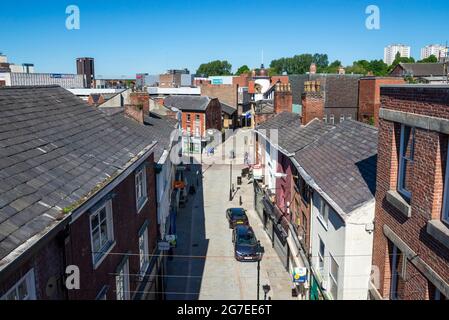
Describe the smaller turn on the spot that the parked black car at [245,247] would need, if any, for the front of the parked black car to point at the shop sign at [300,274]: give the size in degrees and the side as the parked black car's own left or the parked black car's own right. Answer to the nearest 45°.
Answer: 0° — it already faces it

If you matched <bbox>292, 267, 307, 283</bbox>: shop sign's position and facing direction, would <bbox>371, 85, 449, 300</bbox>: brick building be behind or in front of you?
in front

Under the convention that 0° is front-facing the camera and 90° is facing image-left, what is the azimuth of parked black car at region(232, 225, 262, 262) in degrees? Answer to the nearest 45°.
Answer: approximately 0°

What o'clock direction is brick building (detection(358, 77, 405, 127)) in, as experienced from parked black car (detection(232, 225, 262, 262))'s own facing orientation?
The brick building is roughly at 7 o'clock from the parked black car.

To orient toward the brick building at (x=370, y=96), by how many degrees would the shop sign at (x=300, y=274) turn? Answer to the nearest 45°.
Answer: approximately 180°

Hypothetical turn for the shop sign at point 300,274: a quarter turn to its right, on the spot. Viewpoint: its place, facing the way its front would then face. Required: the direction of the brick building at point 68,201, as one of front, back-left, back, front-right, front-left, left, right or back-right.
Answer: front-left

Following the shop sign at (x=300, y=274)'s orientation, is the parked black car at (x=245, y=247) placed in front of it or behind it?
behind

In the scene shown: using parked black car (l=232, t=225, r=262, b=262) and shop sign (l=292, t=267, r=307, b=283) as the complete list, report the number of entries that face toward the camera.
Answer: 2
